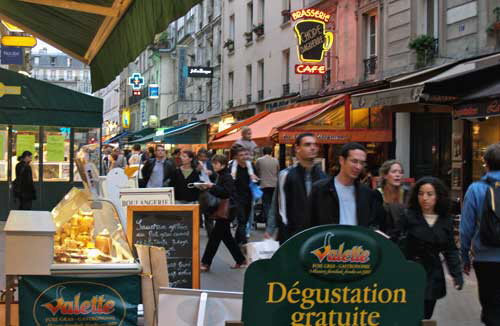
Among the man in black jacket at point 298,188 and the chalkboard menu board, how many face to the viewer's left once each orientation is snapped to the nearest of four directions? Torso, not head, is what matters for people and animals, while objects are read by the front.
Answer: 0

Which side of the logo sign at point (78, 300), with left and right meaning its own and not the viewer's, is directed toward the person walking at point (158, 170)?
back

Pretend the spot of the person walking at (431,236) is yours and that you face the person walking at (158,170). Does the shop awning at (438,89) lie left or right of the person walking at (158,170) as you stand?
right

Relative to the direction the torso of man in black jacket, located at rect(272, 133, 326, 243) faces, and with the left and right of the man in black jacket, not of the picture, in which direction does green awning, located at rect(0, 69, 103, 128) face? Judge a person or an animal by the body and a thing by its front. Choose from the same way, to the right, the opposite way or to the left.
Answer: to the left

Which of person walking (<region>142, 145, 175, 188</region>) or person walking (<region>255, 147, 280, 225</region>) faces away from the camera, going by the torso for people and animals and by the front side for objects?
person walking (<region>255, 147, 280, 225</region>)

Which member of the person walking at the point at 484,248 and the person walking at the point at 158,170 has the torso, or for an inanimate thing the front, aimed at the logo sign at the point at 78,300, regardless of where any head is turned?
the person walking at the point at 158,170

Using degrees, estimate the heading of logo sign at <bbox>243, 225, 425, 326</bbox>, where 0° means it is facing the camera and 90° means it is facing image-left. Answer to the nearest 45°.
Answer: approximately 0°

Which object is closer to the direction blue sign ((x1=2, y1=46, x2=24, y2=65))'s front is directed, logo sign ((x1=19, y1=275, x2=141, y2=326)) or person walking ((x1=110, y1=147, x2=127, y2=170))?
the logo sign

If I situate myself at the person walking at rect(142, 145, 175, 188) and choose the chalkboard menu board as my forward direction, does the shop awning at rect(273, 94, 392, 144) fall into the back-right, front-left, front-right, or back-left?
back-left

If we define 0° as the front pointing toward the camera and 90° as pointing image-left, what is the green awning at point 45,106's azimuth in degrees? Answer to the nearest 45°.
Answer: approximately 270°

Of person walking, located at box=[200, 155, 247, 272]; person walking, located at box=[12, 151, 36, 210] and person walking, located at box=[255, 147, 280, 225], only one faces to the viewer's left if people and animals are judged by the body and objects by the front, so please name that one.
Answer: person walking, located at box=[200, 155, 247, 272]

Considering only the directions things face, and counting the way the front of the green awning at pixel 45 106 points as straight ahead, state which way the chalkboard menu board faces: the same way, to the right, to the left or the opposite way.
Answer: to the right

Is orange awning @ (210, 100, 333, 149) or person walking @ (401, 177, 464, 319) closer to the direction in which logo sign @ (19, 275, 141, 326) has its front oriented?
the person walking

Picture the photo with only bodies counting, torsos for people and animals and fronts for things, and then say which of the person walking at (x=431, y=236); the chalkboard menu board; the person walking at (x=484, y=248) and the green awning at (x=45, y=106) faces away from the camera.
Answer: the person walking at (x=484, y=248)
